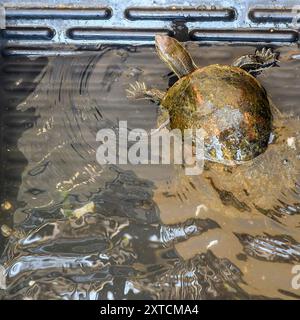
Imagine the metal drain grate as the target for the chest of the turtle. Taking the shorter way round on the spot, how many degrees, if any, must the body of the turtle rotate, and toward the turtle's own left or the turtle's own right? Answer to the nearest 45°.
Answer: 0° — it already faces it

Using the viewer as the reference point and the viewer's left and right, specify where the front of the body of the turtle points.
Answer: facing away from the viewer and to the left of the viewer
